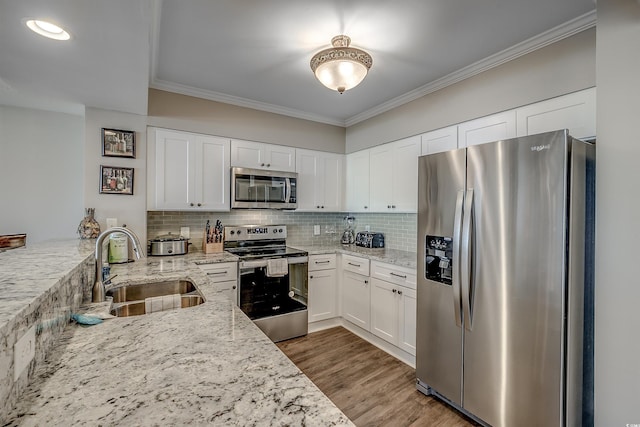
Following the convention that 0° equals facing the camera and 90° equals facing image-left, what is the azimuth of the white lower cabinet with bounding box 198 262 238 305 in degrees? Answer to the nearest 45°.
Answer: approximately 0°

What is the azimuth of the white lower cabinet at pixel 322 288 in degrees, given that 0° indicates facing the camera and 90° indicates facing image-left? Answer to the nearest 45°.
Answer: approximately 315°

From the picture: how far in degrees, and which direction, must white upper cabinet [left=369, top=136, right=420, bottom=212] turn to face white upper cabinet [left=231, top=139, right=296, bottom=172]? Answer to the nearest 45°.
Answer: approximately 45° to its right

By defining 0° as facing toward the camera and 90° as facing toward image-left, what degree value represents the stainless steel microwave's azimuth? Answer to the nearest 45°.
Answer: approximately 315°

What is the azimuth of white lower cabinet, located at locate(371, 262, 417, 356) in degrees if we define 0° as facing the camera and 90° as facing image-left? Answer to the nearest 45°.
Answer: approximately 45°

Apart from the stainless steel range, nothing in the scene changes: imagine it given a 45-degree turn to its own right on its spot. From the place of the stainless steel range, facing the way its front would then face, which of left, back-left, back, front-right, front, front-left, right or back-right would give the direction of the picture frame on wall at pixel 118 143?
right
